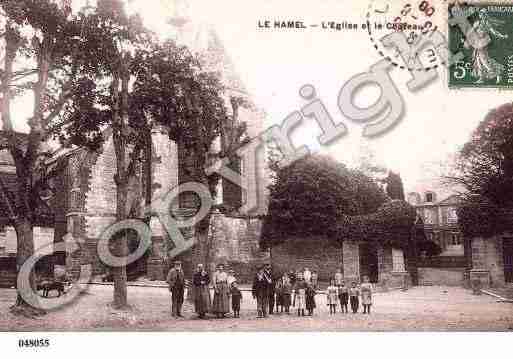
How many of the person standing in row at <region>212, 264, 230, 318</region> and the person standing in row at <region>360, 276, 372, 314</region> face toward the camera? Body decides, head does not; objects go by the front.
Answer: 2

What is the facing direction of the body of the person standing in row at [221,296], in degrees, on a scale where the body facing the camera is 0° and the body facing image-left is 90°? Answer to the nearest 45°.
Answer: approximately 0°

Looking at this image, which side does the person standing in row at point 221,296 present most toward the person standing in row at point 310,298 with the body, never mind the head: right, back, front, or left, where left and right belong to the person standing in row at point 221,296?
left

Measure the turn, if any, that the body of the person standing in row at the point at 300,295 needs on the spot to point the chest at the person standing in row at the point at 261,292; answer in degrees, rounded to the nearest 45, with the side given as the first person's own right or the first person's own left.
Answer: approximately 45° to the first person's own right

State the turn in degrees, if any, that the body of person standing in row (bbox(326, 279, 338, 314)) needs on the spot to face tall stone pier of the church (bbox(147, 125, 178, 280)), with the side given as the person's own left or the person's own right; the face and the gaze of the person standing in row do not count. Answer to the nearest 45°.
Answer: approximately 135° to the person's own right

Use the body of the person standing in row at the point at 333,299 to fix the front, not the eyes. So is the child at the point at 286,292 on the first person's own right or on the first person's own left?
on the first person's own right

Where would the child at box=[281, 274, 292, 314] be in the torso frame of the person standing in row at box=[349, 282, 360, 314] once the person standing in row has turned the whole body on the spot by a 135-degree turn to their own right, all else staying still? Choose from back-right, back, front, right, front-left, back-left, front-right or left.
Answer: front-left

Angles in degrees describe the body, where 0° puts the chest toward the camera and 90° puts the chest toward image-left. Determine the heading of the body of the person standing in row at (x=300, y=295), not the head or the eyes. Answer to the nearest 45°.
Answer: approximately 0°
